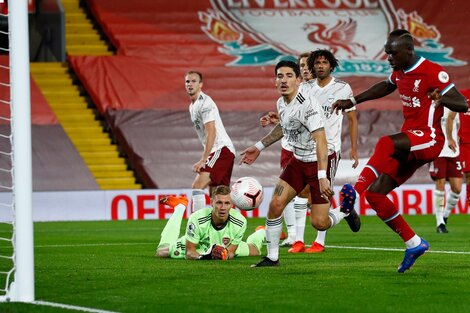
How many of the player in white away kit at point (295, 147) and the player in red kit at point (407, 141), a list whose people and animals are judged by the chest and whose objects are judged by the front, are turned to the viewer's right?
0

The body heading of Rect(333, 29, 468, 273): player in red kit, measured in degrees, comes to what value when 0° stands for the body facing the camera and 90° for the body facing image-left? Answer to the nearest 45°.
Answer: approximately 45°

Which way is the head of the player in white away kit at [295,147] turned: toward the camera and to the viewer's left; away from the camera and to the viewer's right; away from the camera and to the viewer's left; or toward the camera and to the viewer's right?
toward the camera and to the viewer's left

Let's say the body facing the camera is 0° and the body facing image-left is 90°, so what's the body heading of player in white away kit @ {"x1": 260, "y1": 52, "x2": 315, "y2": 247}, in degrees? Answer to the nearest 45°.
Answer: approximately 45°

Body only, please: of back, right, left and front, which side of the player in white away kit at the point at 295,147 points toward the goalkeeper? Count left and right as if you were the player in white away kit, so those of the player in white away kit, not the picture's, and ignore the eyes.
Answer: right
